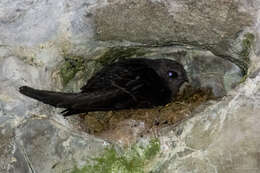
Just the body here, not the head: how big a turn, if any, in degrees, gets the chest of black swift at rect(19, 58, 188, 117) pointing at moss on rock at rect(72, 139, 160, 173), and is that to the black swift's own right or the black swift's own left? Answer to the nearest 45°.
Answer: approximately 90° to the black swift's own right

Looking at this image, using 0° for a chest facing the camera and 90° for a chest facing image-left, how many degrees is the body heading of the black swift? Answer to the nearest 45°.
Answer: approximately 270°
